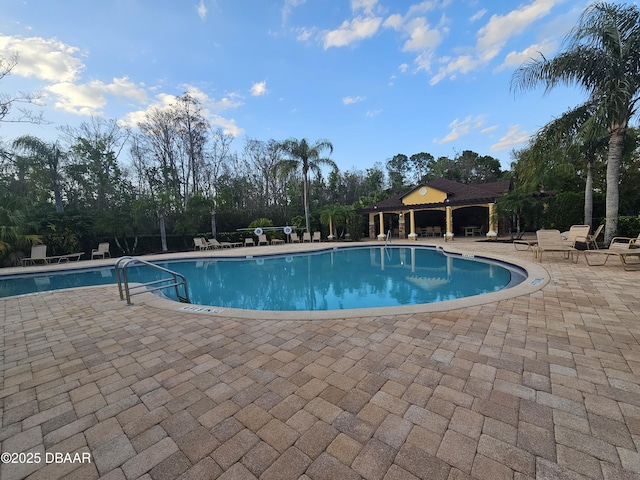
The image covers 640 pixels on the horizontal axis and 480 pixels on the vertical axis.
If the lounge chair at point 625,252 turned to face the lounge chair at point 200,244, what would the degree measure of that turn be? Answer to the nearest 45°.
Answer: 0° — it already faces it

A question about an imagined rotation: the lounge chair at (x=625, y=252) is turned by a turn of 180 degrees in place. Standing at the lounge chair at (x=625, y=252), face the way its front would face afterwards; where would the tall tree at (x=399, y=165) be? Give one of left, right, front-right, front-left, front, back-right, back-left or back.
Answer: back-left

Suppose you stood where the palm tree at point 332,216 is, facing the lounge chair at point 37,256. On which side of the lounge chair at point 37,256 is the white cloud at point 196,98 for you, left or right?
right

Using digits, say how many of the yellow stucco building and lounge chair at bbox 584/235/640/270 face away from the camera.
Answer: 0

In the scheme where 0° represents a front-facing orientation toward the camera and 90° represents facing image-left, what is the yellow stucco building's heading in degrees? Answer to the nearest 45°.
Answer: approximately 45°

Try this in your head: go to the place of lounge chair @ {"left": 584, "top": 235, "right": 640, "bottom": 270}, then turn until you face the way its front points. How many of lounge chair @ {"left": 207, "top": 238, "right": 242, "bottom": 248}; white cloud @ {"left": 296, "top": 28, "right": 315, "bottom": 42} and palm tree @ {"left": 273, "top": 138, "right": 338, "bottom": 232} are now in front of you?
3

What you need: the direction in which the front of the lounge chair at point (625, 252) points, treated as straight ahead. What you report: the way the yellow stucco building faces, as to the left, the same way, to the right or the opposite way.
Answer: to the left

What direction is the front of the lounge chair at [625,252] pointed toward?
to the viewer's left

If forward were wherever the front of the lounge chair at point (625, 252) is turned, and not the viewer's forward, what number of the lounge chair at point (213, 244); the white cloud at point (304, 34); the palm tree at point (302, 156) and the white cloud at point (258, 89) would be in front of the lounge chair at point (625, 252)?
4
